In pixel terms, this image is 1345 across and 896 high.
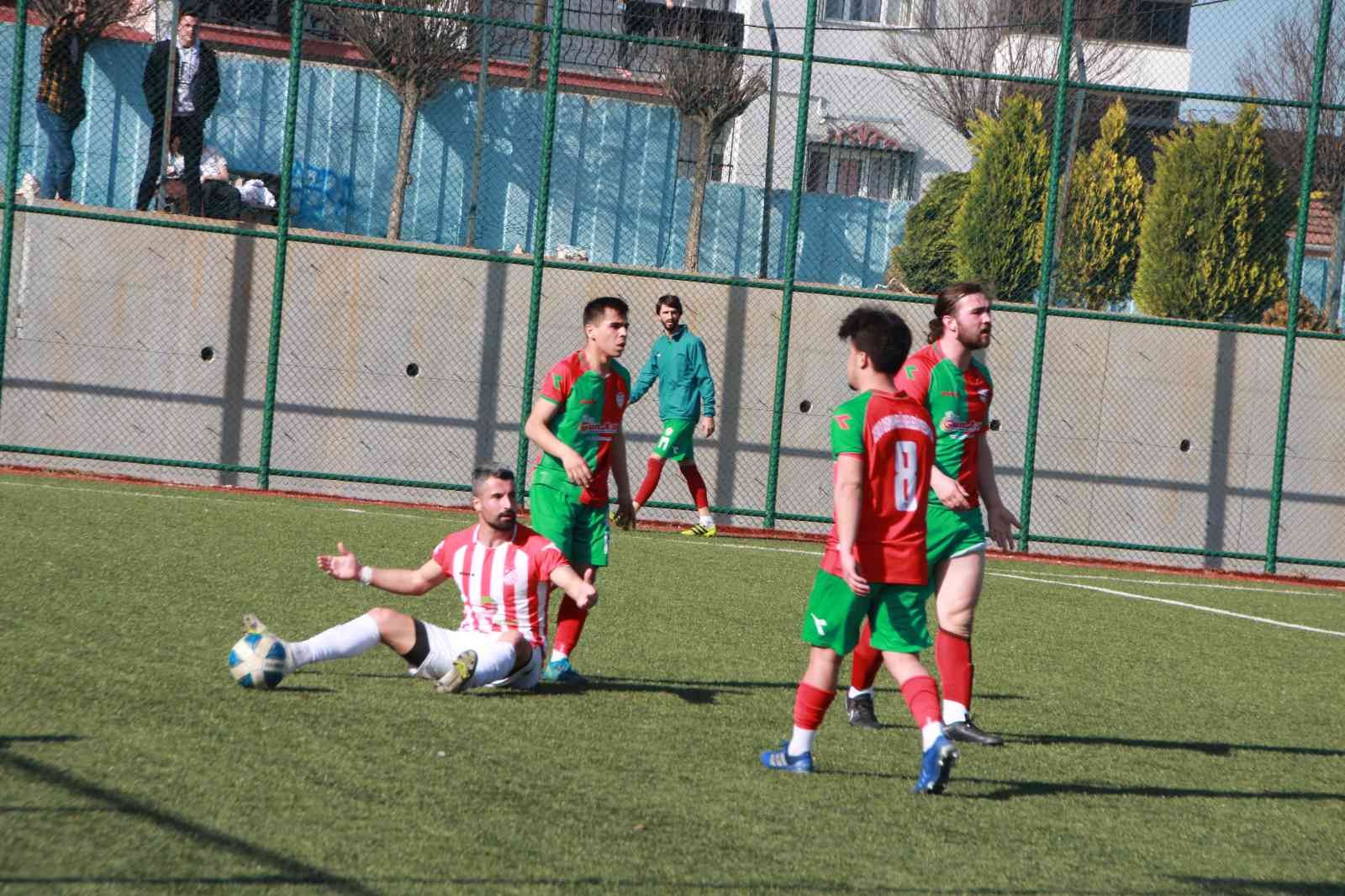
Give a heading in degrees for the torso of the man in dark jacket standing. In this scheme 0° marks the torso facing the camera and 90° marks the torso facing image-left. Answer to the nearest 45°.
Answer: approximately 0°

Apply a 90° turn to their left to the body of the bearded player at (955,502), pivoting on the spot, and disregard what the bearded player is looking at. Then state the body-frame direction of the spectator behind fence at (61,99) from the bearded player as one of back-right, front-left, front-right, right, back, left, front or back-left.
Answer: left

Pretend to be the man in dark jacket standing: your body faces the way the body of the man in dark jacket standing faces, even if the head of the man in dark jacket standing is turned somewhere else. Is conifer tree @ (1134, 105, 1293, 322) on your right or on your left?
on your left

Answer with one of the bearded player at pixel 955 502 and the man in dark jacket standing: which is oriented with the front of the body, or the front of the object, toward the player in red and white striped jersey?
the man in dark jacket standing

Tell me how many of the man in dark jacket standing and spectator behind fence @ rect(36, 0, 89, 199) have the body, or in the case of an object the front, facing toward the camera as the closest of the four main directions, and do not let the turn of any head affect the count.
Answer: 1

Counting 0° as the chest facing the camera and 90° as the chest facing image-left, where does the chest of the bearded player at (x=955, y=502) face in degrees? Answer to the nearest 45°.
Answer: approximately 315°

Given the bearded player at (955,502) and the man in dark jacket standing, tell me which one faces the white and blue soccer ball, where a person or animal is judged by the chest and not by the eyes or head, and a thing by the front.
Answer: the man in dark jacket standing

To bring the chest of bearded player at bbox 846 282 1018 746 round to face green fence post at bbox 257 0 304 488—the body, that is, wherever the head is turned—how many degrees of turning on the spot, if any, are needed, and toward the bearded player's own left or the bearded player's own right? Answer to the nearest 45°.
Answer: approximately 180°

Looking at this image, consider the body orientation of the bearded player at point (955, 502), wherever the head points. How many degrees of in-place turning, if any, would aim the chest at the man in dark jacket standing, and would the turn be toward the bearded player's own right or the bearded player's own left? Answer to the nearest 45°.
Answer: approximately 180°

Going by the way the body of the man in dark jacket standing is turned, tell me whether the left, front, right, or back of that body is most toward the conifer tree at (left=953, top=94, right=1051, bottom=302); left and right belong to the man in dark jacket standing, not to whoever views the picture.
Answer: left

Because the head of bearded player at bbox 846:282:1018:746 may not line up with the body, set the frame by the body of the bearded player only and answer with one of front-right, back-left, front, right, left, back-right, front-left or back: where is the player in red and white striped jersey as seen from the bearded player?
back-right

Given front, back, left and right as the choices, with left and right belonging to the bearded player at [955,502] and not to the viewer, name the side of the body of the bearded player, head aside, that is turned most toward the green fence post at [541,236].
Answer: back
